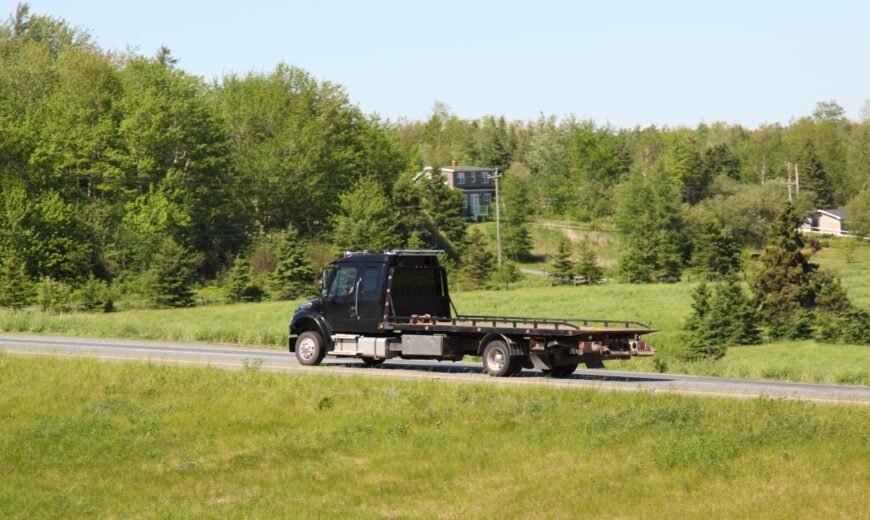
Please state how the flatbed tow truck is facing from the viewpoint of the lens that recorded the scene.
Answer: facing away from the viewer and to the left of the viewer
